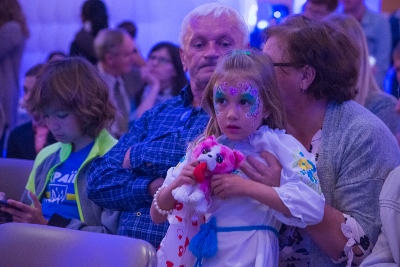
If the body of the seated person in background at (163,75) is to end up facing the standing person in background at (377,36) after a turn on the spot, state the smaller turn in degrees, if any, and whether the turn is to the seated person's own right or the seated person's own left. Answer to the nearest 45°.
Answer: approximately 135° to the seated person's own left

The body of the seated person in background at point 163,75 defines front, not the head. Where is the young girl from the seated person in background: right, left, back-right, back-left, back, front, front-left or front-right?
front-left

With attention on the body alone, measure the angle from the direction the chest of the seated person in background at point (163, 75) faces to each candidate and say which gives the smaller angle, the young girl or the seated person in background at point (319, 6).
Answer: the young girl

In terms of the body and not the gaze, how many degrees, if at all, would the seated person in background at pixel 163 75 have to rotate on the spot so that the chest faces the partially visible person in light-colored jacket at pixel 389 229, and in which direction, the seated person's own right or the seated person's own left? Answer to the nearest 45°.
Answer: approximately 45° to the seated person's own left

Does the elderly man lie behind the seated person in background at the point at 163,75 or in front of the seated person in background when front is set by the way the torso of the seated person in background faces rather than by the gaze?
in front

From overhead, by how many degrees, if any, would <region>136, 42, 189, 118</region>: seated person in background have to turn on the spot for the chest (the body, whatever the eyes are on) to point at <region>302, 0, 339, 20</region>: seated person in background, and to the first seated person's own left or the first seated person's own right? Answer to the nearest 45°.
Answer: approximately 135° to the first seated person's own left

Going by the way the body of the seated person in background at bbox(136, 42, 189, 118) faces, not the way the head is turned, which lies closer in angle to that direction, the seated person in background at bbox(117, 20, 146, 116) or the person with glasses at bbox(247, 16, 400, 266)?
the person with glasses

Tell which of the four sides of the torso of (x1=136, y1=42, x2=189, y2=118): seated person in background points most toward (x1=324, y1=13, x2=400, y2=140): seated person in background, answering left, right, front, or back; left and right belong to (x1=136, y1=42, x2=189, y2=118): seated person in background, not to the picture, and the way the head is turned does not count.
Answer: left

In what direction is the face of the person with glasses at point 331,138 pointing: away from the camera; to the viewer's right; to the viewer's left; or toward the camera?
to the viewer's left

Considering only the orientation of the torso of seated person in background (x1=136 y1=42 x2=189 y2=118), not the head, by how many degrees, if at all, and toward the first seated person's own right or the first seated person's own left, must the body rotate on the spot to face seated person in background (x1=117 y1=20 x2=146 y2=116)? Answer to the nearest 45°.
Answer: approximately 90° to the first seated person's own right

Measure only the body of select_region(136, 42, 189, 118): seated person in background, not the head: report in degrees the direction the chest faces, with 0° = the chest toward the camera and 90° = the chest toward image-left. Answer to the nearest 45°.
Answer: approximately 45°

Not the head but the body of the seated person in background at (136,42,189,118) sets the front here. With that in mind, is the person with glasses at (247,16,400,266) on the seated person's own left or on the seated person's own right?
on the seated person's own left

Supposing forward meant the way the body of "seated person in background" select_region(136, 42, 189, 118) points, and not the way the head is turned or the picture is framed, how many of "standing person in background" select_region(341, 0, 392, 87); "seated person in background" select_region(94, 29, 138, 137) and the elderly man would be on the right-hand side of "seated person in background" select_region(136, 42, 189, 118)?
1

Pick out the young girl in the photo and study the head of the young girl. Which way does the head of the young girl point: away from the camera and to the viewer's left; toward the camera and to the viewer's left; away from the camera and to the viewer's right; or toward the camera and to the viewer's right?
toward the camera and to the viewer's left
